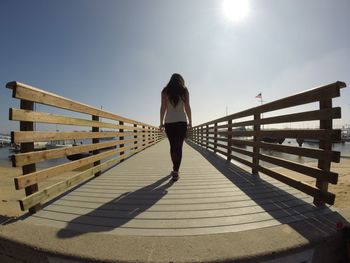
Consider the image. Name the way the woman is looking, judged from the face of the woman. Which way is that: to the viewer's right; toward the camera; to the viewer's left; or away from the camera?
away from the camera

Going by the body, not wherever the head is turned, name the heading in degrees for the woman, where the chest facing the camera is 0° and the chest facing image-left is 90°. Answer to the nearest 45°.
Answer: approximately 180°
